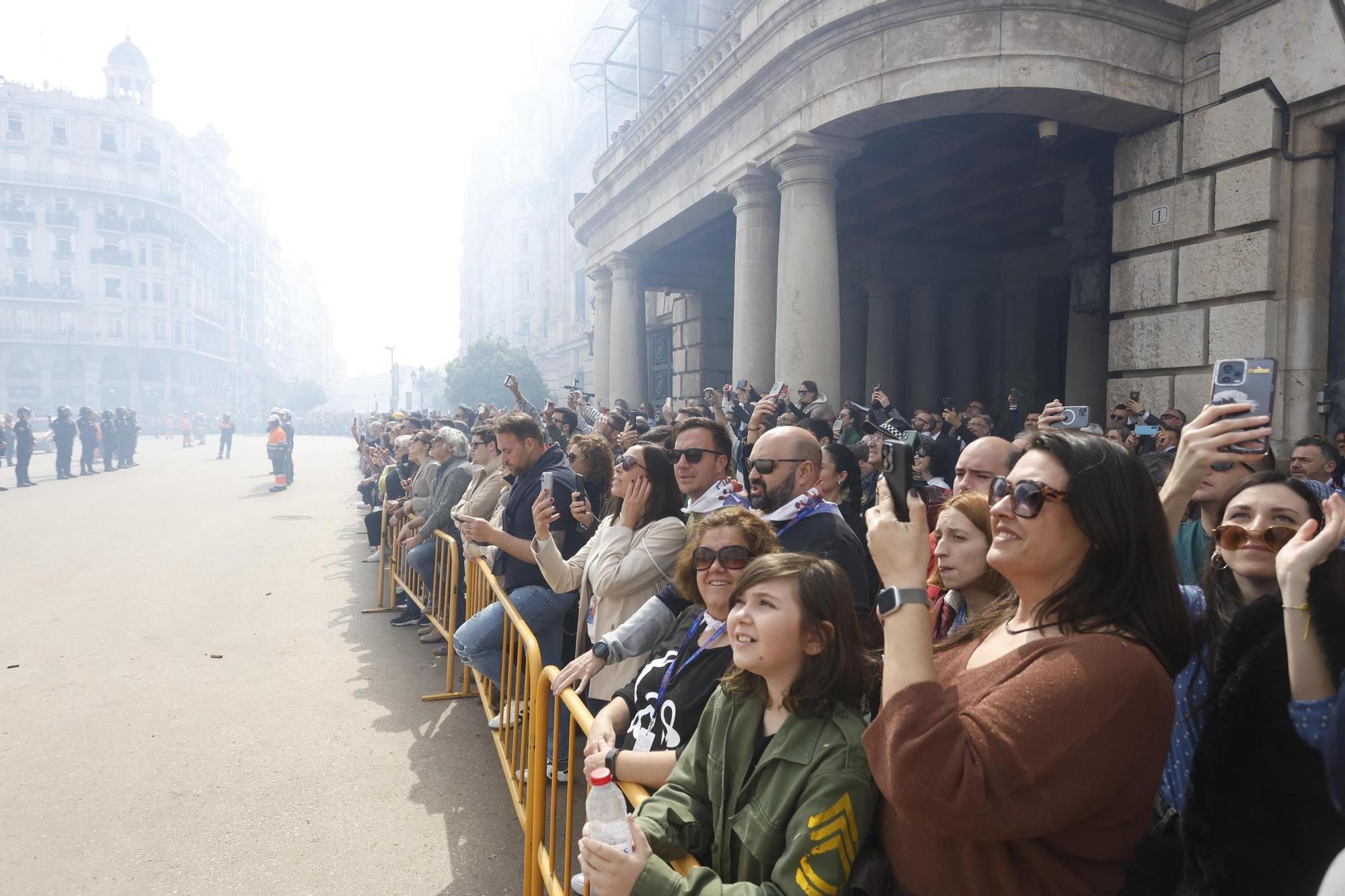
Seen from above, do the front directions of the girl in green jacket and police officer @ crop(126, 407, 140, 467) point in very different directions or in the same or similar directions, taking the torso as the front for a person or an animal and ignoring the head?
very different directions

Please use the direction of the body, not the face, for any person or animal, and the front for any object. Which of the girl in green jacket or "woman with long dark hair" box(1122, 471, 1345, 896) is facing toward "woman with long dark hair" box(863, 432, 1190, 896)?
"woman with long dark hair" box(1122, 471, 1345, 896)

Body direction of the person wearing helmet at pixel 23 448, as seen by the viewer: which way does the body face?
to the viewer's right

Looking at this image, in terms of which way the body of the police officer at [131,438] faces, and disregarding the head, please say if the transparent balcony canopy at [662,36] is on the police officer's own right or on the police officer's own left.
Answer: on the police officer's own right

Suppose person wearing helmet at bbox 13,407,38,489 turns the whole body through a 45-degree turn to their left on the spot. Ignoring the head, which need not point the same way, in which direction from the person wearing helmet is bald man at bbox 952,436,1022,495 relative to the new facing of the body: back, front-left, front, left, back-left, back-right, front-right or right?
back-right

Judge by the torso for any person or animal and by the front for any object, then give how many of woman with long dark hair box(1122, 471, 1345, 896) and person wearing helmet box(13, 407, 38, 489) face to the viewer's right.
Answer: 1

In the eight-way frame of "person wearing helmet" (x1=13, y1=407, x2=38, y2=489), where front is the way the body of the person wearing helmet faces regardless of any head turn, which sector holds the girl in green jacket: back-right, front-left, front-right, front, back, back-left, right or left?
right

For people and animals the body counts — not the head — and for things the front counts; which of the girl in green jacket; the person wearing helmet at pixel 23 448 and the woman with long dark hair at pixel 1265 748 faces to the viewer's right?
the person wearing helmet

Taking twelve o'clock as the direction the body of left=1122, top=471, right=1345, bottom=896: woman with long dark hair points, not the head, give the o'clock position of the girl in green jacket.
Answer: The girl in green jacket is roughly at 1 o'clock from the woman with long dark hair.

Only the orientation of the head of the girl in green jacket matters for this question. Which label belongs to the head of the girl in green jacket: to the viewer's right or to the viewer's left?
to the viewer's left

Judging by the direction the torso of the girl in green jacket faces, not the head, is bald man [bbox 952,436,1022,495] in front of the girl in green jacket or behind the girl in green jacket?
behind
